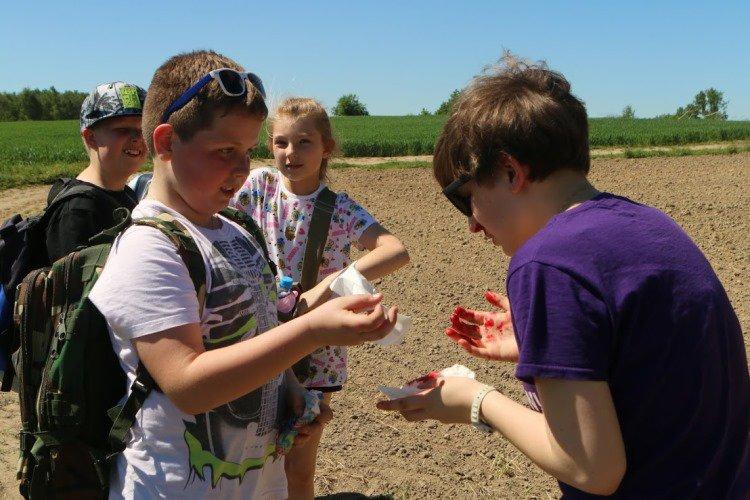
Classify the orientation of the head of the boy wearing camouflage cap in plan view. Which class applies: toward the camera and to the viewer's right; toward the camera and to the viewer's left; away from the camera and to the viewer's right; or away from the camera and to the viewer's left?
toward the camera and to the viewer's right

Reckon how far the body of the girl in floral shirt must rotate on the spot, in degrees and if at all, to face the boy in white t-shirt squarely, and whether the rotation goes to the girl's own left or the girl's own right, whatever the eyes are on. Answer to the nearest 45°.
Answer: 0° — they already face them

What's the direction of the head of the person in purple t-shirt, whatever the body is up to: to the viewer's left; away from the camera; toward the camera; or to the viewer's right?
to the viewer's left

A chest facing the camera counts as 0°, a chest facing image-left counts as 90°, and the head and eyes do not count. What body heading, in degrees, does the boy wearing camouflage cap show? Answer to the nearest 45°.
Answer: approximately 315°
